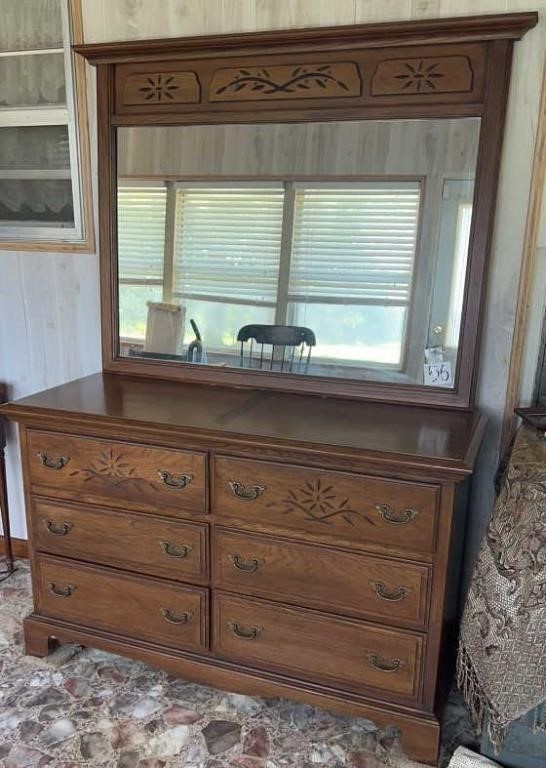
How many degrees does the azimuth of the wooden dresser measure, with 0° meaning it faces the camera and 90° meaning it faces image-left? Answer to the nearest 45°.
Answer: approximately 45°
